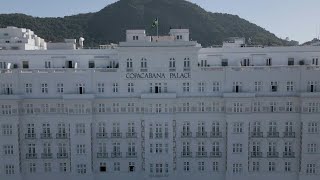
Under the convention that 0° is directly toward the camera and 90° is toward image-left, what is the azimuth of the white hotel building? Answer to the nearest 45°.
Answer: approximately 0°
